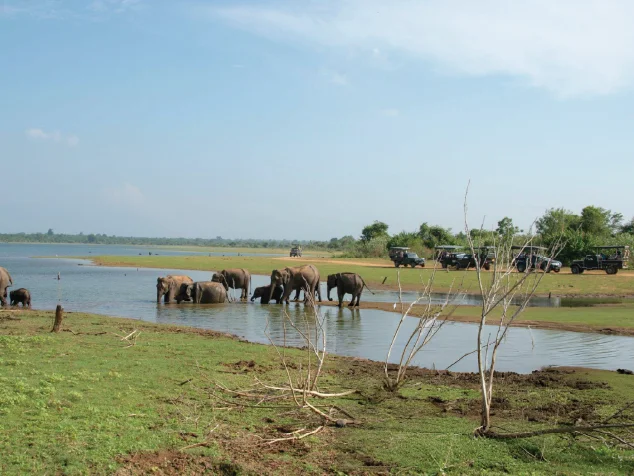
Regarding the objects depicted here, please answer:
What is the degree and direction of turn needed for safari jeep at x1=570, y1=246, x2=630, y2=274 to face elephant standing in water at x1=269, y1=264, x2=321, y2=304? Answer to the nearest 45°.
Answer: approximately 45° to its left

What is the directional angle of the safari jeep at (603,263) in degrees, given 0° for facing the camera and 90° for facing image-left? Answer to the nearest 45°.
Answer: approximately 90°

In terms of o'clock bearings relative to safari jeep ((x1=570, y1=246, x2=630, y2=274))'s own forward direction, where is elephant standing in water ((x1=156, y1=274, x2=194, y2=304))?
The elephant standing in water is roughly at 10 o'clock from the safari jeep.

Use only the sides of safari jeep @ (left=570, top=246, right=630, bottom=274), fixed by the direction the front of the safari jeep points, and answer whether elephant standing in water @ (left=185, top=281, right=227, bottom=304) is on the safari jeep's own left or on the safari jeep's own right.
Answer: on the safari jeep's own left

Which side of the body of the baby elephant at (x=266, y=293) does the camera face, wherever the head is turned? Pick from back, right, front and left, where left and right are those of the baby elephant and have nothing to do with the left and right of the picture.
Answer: left

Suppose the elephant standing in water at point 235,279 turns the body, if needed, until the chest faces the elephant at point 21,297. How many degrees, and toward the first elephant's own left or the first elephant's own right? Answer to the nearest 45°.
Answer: approximately 45° to the first elephant's own left

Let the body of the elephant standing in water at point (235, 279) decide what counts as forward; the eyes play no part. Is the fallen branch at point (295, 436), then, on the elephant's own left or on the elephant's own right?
on the elephant's own left

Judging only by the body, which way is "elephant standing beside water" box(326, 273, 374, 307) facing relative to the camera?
to the viewer's left

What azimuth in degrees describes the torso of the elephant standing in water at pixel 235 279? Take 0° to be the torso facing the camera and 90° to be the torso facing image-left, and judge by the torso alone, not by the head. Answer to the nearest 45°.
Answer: approximately 90°

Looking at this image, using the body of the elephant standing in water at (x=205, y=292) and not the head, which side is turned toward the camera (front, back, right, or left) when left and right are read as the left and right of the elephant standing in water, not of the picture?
left

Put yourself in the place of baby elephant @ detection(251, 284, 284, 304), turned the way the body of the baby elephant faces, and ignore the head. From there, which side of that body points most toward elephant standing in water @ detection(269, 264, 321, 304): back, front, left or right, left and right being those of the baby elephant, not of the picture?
back
